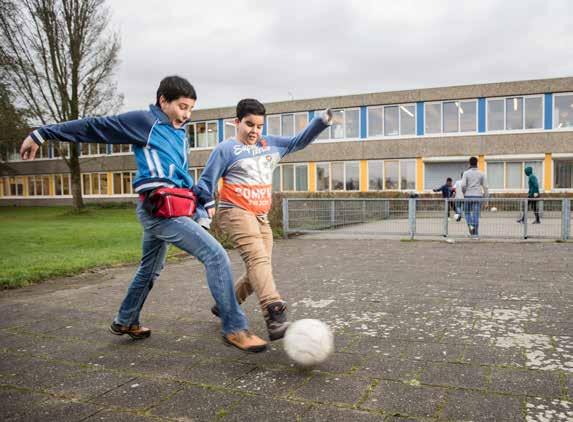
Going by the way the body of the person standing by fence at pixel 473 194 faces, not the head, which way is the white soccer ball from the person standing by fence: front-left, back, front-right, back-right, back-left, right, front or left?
back

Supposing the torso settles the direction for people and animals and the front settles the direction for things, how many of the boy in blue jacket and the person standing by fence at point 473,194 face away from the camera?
1

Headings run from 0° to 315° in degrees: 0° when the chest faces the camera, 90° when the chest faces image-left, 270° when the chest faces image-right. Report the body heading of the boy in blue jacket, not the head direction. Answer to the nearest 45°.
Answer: approximately 315°

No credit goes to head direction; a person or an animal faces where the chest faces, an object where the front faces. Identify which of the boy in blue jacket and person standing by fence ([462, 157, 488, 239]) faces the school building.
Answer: the person standing by fence

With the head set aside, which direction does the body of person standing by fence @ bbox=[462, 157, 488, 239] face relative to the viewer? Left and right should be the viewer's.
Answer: facing away from the viewer

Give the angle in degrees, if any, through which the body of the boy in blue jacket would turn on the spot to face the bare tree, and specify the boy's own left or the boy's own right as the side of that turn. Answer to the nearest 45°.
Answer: approximately 135° to the boy's own left

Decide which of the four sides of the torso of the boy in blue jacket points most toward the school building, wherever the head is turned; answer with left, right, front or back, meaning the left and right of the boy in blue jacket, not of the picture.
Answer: left

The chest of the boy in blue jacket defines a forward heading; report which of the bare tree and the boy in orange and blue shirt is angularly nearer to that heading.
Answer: the boy in orange and blue shirt

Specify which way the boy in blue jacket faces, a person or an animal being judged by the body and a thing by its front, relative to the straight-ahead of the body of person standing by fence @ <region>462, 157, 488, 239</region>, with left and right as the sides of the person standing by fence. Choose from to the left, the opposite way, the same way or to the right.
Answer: to the right

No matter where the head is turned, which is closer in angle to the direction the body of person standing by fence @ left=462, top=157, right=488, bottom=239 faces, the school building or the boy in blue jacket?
the school building

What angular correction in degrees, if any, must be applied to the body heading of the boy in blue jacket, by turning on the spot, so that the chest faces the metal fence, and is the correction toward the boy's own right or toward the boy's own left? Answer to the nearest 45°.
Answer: approximately 90° to the boy's own left

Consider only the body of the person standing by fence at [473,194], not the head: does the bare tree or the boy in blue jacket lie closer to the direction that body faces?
the bare tree

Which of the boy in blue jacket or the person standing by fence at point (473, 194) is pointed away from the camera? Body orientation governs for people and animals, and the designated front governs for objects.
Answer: the person standing by fence
